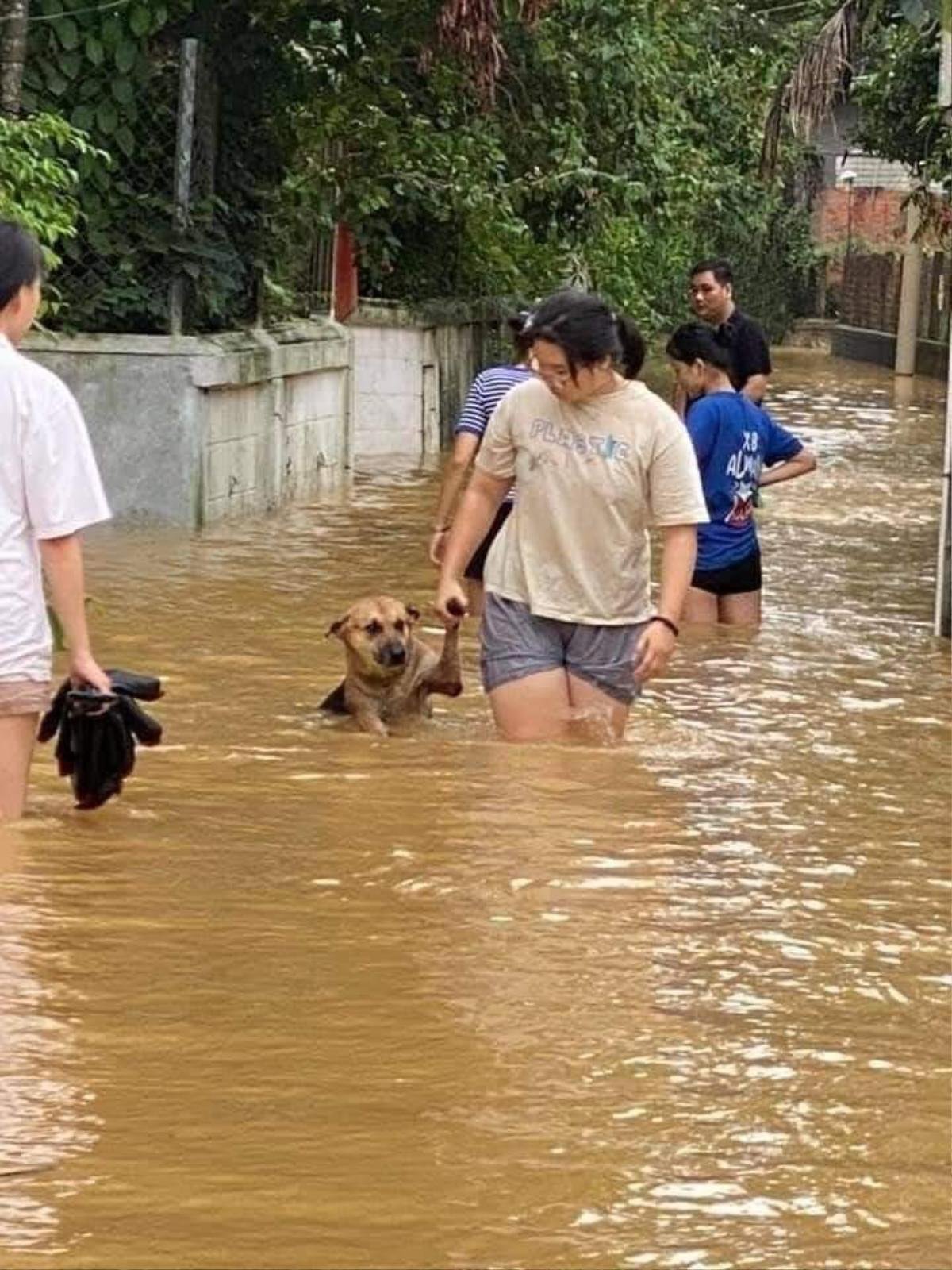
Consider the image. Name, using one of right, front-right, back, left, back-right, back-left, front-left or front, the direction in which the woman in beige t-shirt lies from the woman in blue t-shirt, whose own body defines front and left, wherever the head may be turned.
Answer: back-left

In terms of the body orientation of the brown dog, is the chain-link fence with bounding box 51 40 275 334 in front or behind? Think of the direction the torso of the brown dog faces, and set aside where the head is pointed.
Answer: behind

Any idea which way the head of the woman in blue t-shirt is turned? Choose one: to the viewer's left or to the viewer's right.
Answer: to the viewer's left

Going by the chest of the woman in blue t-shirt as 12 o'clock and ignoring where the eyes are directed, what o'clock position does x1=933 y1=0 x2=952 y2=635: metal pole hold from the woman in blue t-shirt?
The metal pole is roughly at 3 o'clock from the woman in blue t-shirt.

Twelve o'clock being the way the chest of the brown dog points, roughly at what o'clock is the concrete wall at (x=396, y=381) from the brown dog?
The concrete wall is roughly at 6 o'clock from the brown dog.

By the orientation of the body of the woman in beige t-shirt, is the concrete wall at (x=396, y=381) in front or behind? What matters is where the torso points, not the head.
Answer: behind

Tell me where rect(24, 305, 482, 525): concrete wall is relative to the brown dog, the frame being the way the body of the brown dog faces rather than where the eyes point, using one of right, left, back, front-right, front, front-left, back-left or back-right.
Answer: back

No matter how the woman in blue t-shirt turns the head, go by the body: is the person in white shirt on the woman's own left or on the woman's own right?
on the woman's own left

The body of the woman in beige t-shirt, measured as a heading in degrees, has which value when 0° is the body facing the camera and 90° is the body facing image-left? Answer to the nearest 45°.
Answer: approximately 0°
